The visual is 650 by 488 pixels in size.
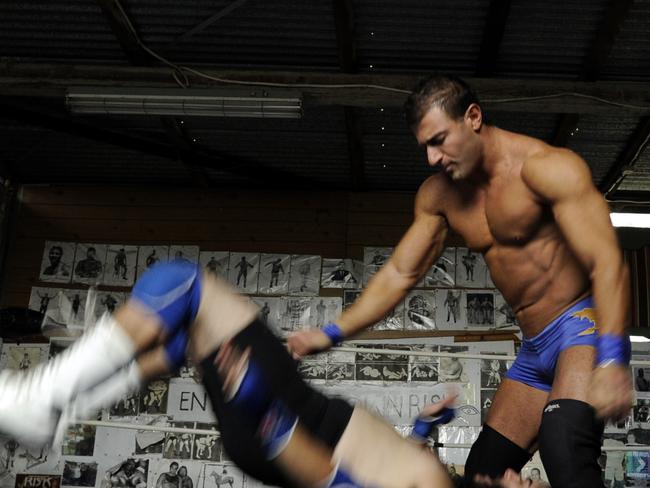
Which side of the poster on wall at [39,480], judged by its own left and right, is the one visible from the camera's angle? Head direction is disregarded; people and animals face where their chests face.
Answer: front

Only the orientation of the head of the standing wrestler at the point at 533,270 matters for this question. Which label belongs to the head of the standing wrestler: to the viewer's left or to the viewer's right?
to the viewer's left

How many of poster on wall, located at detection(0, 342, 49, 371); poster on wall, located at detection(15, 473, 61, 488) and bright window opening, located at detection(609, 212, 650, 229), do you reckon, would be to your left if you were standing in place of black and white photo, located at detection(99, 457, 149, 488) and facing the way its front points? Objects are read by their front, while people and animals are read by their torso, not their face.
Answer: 1

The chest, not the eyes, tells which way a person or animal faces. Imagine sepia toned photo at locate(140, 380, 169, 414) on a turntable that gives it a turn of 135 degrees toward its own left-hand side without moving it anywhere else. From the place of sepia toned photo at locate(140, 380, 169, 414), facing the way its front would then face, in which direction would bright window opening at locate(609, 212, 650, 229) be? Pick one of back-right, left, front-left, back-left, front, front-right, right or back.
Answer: front-right

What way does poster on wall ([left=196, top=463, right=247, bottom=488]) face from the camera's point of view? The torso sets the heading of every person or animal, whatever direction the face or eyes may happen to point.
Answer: toward the camera

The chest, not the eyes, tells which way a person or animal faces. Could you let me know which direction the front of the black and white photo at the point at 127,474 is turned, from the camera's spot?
facing the viewer

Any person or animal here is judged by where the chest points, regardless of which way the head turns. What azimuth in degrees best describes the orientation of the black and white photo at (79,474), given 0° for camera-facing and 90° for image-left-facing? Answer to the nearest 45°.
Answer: approximately 0°

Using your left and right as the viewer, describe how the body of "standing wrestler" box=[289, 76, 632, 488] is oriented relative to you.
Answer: facing the viewer and to the left of the viewer
